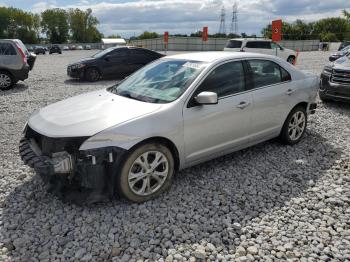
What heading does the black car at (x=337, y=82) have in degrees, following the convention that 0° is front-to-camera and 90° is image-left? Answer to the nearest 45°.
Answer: approximately 45°

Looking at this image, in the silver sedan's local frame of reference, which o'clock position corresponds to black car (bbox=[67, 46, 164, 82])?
The black car is roughly at 4 o'clock from the silver sedan.

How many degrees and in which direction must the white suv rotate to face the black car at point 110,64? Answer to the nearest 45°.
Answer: approximately 135° to its right

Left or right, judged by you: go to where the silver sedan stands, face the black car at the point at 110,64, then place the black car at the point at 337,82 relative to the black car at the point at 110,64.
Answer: right

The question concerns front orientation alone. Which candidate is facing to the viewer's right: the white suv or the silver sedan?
the white suv

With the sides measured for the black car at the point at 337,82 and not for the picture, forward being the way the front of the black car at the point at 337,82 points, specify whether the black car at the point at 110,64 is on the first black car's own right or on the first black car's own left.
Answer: on the first black car's own right

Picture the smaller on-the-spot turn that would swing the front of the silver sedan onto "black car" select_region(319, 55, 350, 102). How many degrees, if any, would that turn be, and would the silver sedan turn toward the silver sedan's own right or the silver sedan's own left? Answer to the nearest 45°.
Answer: approximately 180°

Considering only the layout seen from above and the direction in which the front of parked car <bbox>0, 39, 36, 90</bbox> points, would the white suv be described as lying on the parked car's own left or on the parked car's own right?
on the parked car's own right

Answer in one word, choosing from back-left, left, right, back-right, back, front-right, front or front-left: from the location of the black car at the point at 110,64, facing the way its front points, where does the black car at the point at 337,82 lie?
left

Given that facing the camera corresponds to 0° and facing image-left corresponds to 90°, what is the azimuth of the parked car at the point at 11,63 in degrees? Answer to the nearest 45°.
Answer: approximately 135°
